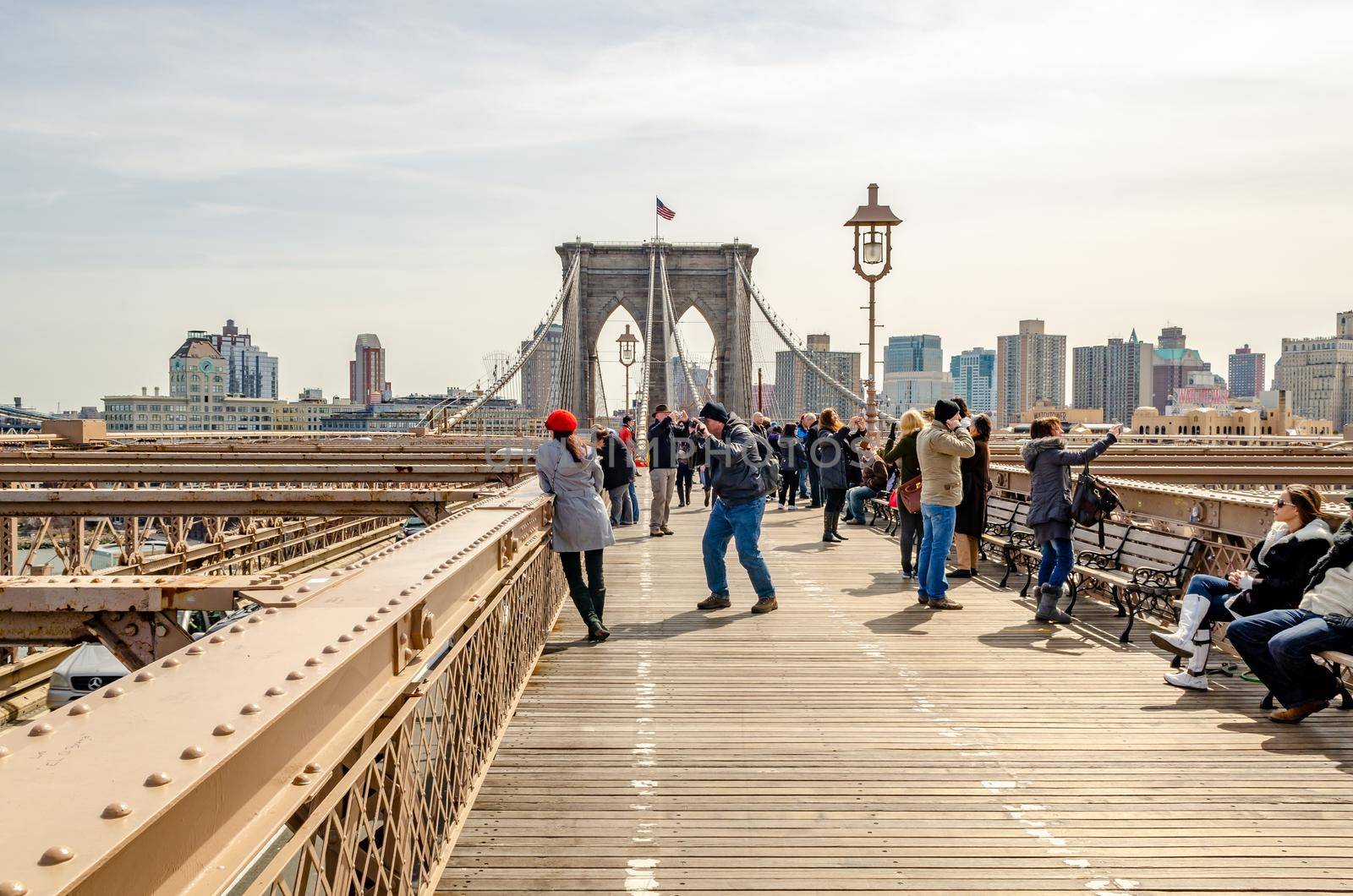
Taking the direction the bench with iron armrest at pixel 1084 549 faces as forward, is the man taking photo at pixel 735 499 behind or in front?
in front

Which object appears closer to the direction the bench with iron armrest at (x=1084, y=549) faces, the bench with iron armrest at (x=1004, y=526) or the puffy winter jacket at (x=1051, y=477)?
the puffy winter jacket

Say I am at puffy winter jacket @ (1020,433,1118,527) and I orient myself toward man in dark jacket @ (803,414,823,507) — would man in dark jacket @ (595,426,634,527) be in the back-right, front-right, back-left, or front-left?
front-left

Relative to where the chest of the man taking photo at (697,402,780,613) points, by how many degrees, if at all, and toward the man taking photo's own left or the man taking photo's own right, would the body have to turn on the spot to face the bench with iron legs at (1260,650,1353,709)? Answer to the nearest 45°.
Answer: approximately 135° to the man taking photo's own left

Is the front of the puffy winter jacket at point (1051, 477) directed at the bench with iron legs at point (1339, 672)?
no

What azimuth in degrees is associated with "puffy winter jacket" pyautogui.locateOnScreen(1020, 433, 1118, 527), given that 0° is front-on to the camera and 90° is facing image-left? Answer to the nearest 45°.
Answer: approximately 225°

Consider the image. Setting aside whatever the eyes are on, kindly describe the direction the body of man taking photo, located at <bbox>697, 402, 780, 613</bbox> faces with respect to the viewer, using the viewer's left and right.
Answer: facing to the left of the viewer

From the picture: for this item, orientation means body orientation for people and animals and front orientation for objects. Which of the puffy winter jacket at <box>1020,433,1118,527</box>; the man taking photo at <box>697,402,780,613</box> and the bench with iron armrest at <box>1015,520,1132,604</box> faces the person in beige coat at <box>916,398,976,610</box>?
the bench with iron armrest

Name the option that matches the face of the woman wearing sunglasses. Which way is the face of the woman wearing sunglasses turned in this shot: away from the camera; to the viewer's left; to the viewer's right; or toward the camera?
to the viewer's left

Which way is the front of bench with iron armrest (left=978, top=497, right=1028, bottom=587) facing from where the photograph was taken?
facing the viewer and to the left of the viewer

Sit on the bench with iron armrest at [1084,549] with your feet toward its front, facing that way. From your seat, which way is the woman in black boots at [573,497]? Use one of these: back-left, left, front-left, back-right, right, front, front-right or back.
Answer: front

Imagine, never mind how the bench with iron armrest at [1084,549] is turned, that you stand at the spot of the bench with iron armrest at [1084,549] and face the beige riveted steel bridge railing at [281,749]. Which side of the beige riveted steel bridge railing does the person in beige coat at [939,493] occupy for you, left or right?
right

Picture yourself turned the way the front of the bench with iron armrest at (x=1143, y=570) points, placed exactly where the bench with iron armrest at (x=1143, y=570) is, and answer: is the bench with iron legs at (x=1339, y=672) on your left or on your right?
on your left

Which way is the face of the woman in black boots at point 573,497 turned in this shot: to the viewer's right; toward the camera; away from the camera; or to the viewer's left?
away from the camera

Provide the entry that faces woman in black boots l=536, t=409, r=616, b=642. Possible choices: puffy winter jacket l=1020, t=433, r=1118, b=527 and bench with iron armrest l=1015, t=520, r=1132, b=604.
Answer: the bench with iron armrest

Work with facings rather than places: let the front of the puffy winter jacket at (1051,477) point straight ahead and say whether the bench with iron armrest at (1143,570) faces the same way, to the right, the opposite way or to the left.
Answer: the opposite way
